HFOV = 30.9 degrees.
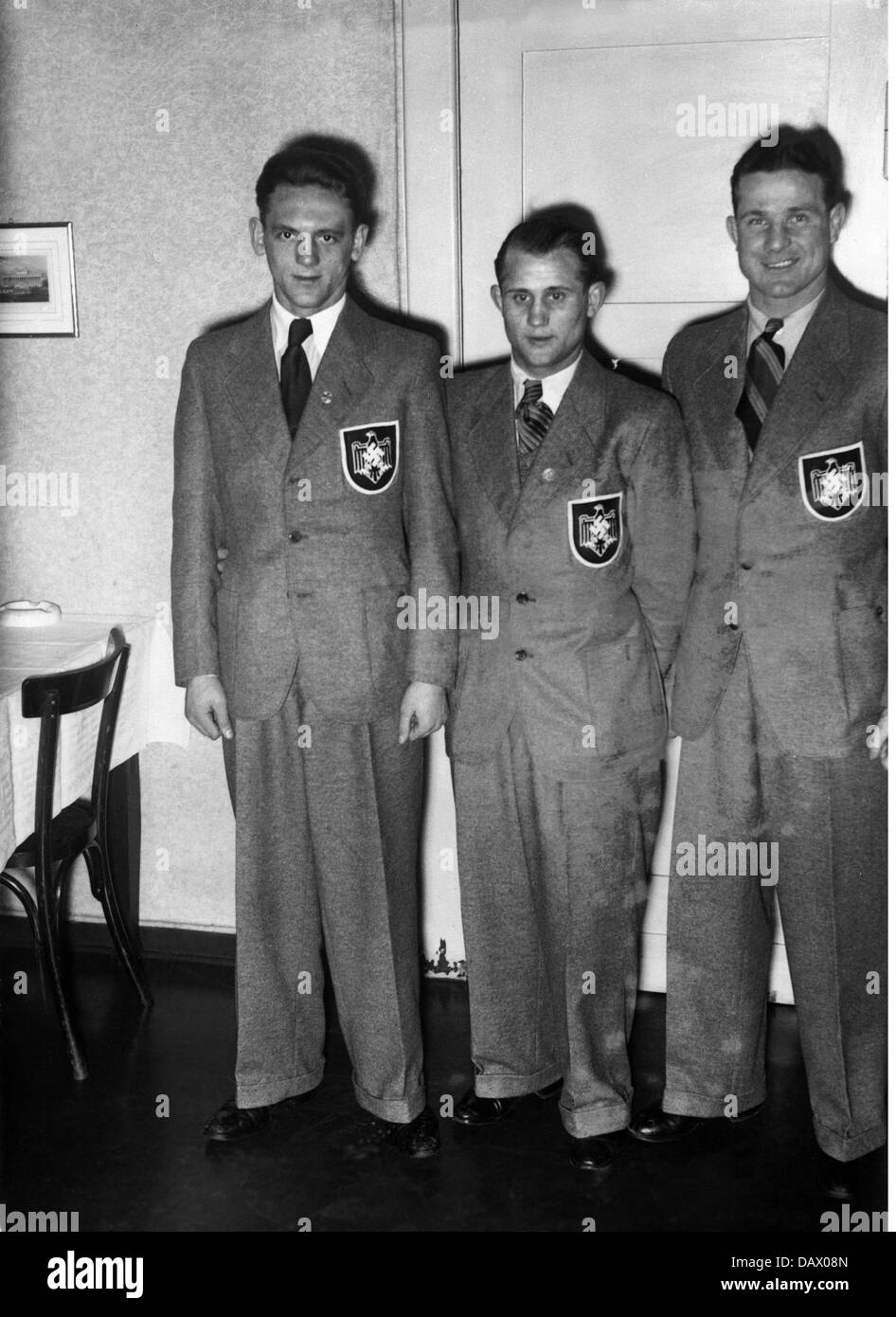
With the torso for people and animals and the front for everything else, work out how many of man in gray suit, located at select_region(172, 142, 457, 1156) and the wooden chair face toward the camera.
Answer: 1

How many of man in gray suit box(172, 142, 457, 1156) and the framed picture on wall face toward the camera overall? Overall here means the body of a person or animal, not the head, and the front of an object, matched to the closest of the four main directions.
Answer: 2

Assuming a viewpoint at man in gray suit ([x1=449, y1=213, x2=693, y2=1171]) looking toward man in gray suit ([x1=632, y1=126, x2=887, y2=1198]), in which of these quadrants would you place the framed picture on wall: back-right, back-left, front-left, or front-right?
back-left

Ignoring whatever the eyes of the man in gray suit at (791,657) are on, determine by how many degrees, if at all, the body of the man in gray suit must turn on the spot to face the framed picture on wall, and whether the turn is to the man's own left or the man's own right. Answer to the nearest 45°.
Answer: approximately 45° to the man's own right

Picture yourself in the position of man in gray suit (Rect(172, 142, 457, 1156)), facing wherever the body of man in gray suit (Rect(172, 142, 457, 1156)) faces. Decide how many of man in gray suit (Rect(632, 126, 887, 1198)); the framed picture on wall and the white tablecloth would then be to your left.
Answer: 1

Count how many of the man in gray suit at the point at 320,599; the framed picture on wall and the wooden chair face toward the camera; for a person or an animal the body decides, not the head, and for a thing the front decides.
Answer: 2

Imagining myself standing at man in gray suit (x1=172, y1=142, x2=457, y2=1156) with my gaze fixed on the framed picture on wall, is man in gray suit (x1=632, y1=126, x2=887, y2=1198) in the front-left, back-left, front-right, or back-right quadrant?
back-right
